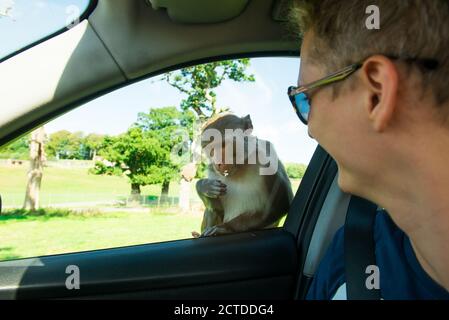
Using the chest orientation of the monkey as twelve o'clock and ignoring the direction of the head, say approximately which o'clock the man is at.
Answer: The man is roughly at 10 o'clock from the monkey.

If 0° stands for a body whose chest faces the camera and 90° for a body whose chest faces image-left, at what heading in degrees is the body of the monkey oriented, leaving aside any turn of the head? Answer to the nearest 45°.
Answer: approximately 45°

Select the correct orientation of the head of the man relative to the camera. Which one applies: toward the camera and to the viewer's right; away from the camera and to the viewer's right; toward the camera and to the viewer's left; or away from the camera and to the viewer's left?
away from the camera and to the viewer's left
